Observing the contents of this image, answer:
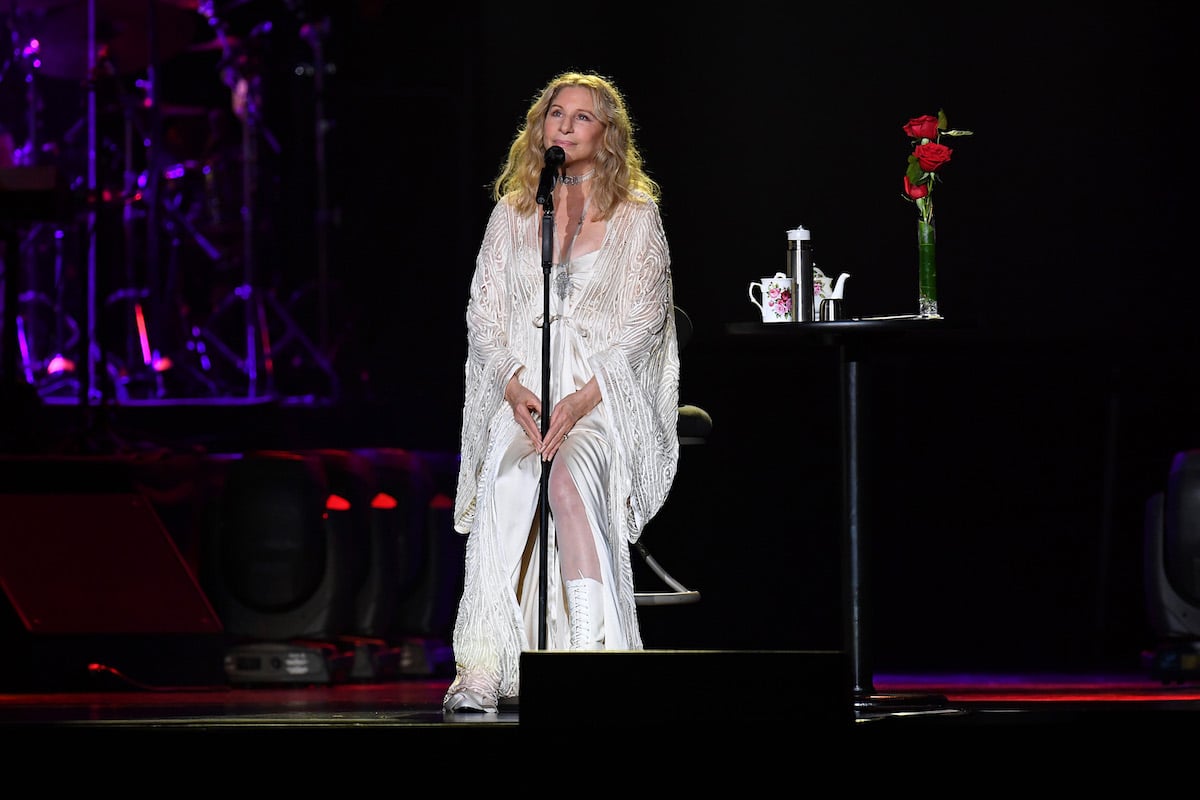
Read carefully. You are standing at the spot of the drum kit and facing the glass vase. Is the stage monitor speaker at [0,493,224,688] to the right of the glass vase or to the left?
right

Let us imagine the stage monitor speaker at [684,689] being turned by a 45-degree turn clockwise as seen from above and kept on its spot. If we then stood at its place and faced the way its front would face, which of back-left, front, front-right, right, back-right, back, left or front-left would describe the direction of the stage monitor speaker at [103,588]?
left

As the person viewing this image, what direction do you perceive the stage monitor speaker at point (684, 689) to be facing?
facing away from the viewer

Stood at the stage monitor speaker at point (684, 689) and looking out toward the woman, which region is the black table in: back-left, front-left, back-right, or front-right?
front-right

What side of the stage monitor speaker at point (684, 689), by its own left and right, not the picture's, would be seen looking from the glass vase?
front

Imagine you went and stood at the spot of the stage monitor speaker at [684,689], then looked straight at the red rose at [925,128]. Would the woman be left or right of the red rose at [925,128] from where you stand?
left

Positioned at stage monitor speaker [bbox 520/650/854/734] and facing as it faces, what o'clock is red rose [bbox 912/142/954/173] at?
The red rose is roughly at 1 o'clock from the stage monitor speaker.

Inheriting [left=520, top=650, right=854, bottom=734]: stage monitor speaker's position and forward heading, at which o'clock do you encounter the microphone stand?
The microphone stand is roughly at 11 o'clock from the stage monitor speaker.
